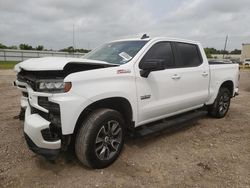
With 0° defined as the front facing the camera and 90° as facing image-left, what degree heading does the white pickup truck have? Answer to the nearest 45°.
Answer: approximately 45°
